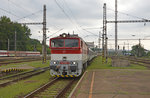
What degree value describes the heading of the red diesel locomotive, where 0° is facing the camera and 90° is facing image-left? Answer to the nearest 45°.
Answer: approximately 0°
